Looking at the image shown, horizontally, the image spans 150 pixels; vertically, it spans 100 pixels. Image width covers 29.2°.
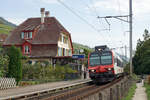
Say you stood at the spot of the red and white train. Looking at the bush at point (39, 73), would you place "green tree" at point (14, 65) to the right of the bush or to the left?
left

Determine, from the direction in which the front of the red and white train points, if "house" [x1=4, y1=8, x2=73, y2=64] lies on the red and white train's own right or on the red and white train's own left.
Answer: on the red and white train's own right

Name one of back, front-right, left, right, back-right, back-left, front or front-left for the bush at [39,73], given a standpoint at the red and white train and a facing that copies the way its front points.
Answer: right

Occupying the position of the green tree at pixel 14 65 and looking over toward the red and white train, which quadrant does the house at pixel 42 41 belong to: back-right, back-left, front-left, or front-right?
front-left

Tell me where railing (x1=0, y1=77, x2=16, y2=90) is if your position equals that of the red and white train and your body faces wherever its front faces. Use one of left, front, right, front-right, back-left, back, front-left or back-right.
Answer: front

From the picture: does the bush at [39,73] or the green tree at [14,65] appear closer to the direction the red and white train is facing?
the green tree

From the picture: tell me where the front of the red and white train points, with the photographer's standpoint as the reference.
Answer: facing the viewer and to the left of the viewer

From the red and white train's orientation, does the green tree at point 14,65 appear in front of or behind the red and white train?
in front

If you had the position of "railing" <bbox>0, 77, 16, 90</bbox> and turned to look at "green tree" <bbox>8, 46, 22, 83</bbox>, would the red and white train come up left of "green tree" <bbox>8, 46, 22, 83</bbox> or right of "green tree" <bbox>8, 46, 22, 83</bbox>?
right

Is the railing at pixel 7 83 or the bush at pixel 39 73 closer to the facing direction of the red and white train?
the railing
